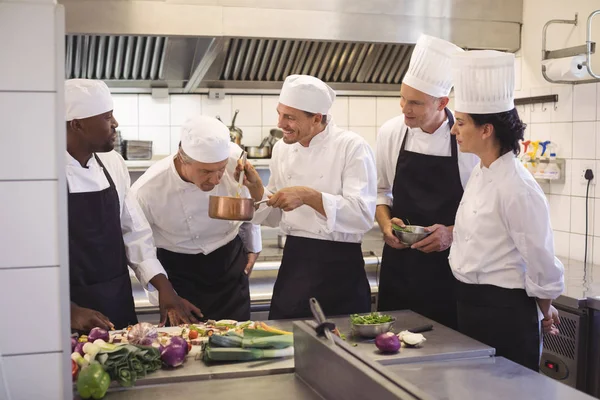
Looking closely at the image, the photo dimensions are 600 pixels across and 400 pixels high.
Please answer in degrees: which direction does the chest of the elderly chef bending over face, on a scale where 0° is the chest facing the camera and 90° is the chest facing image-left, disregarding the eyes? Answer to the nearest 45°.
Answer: approximately 315°

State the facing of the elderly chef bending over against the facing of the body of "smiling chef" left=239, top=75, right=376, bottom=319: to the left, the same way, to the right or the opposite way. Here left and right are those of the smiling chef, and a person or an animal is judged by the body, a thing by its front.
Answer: to the left

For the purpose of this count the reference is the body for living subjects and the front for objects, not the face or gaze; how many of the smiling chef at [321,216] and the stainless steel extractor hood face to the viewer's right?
0

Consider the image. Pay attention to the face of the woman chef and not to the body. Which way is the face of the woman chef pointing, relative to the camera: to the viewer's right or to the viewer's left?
to the viewer's left

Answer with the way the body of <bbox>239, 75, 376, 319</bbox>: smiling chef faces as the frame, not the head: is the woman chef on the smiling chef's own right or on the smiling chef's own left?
on the smiling chef's own left

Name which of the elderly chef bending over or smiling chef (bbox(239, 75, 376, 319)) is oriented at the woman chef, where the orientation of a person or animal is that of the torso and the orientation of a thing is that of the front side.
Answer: the elderly chef bending over

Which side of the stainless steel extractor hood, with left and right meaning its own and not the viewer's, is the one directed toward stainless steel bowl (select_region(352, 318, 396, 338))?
front

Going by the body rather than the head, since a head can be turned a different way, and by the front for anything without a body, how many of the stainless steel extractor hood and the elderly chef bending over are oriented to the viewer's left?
0

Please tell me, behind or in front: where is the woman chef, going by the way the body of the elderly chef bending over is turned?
in front

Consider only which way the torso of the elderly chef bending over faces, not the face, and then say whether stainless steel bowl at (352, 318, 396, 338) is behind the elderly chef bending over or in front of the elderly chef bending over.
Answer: in front

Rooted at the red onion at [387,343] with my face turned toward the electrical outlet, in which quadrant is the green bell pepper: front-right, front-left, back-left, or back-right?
back-left

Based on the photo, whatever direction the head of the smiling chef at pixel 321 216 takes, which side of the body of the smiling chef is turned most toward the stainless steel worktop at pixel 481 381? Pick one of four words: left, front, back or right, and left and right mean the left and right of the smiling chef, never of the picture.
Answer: left

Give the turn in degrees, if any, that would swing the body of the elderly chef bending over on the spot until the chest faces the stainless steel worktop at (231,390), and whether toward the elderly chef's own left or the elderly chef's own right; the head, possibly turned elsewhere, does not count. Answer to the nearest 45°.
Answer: approximately 45° to the elderly chef's own right

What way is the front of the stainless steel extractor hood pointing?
toward the camera

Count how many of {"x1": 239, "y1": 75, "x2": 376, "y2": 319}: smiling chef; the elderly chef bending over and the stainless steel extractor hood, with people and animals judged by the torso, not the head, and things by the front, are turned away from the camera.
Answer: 0

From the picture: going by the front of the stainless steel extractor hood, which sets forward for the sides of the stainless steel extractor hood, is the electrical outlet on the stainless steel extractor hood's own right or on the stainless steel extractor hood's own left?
on the stainless steel extractor hood's own left
